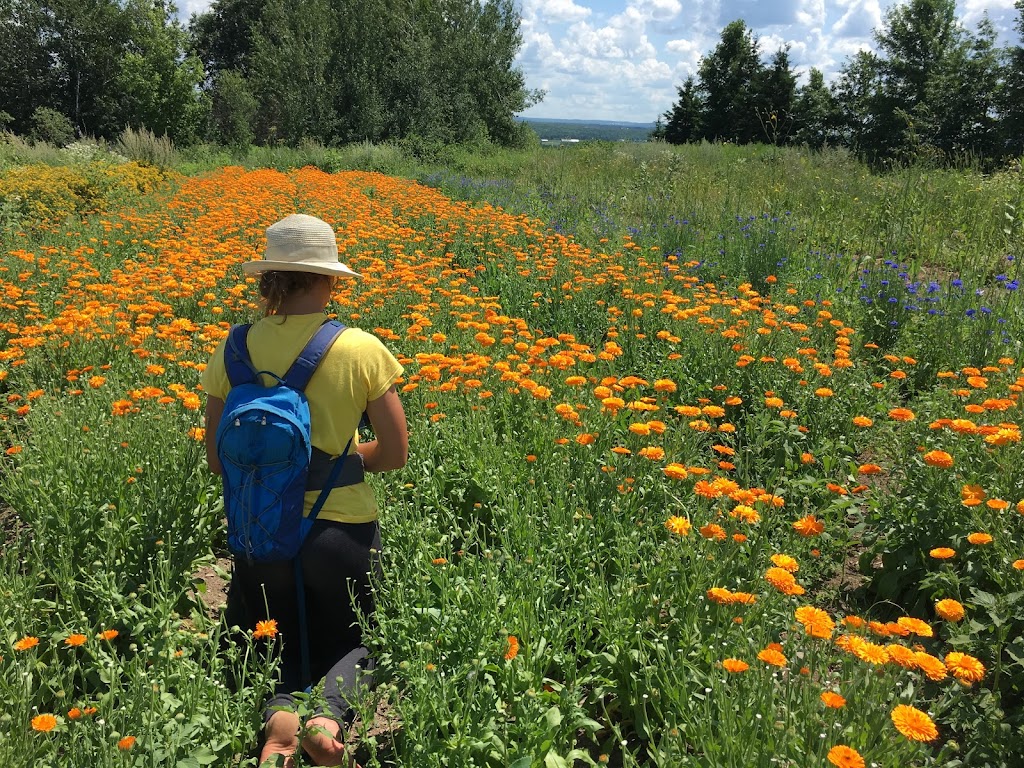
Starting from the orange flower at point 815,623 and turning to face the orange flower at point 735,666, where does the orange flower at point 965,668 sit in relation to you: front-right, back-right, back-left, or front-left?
back-left

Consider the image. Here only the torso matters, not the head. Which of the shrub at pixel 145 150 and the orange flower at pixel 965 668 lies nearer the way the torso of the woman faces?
the shrub

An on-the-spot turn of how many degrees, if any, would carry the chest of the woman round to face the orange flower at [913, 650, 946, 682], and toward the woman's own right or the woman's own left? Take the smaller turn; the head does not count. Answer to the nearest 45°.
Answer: approximately 135° to the woman's own right

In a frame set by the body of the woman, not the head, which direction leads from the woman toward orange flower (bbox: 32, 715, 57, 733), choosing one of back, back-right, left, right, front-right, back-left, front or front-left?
back-left

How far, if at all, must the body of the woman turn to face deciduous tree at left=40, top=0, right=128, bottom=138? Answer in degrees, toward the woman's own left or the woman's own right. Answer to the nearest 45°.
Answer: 0° — they already face it

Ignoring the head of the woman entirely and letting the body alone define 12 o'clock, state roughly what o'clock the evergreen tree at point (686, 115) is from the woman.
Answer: The evergreen tree is roughly at 1 o'clock from the woman.

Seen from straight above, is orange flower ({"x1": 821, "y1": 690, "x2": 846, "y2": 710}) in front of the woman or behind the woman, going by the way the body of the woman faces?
behind

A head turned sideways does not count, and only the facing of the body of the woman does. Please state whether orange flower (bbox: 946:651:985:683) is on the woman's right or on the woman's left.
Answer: on the woman's right

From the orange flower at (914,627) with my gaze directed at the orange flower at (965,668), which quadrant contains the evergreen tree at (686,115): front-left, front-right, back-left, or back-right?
back-left

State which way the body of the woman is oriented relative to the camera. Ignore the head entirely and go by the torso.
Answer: away from the camera
